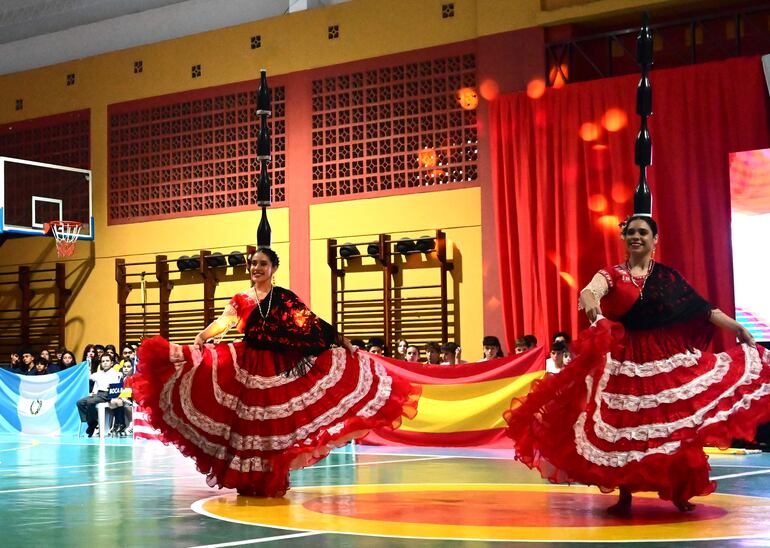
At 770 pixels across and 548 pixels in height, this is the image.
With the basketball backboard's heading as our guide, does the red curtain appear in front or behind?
in front

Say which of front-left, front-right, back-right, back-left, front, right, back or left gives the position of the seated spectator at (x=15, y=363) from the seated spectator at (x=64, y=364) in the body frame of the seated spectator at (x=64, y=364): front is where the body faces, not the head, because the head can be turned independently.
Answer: back-right

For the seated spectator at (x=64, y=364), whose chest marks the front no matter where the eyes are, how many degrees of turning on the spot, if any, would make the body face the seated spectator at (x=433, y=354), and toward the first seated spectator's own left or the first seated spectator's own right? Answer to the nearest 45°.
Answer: approximately 45° to the first seated spectator's own left

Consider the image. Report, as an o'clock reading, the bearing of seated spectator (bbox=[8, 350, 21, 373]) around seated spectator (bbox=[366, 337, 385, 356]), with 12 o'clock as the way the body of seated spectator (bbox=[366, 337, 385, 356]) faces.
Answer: seated spectator (bbox=[8, 350, 21, 373]) is roughly at 4 o'clock from seated spectator (bbox=[366, 337, 385, 356]).

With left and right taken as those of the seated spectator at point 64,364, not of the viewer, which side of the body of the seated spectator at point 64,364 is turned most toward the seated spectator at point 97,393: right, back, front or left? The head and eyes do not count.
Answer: front

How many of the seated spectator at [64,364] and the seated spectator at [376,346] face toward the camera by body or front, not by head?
2
